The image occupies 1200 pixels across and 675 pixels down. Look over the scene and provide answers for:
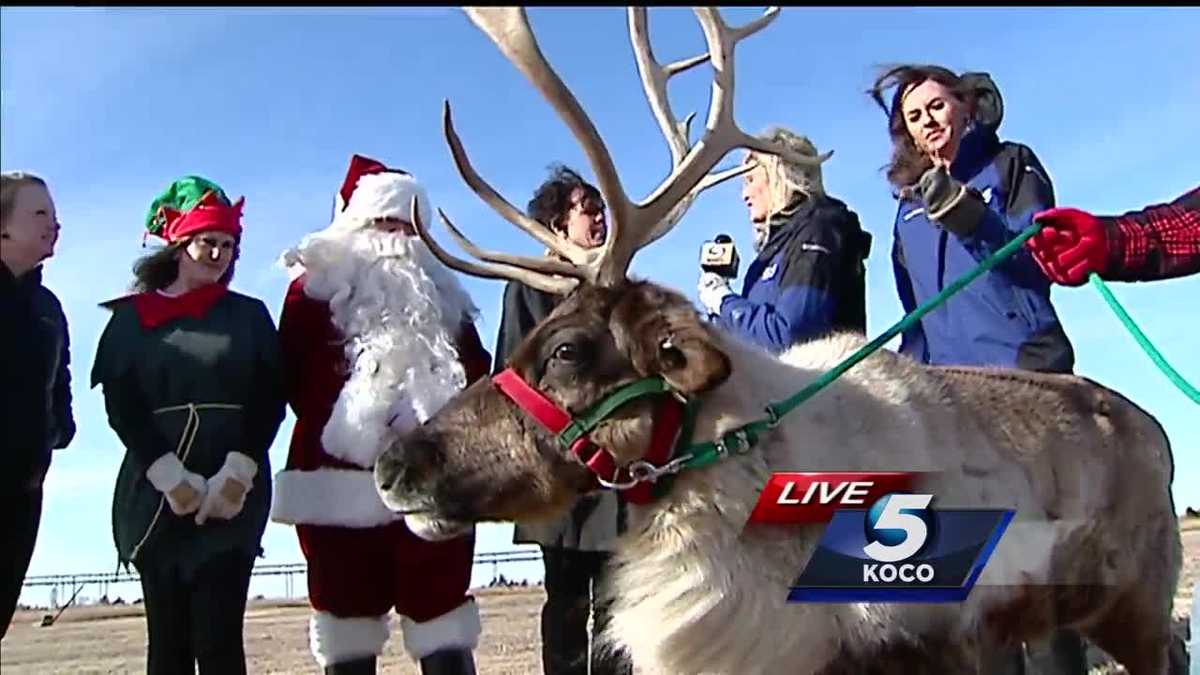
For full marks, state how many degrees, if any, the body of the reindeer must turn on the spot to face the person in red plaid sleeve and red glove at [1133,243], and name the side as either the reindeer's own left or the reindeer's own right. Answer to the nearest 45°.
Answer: approximately 180°

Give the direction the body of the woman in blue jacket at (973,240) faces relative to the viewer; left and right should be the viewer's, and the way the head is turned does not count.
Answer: facing the viewer and to the left of the viewer

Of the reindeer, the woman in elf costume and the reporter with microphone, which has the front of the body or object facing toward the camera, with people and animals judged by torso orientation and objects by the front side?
the woman in elf costume

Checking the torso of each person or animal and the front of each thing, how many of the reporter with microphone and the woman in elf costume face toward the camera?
1

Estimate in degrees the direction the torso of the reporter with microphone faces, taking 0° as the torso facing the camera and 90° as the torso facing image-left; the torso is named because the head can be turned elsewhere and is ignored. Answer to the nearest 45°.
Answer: approximately 90°

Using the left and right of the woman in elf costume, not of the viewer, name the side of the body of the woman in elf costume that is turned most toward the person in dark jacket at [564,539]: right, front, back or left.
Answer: left

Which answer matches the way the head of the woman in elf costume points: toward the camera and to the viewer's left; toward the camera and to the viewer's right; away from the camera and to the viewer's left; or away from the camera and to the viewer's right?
toward the camera and to the viewer's right

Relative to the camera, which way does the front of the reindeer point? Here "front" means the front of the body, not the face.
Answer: to the viewer's left

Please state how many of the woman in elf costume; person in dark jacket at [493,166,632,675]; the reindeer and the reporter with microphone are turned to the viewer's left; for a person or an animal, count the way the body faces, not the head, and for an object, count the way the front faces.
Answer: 2

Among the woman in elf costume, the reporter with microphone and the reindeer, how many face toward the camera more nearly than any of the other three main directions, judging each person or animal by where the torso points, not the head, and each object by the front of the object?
1

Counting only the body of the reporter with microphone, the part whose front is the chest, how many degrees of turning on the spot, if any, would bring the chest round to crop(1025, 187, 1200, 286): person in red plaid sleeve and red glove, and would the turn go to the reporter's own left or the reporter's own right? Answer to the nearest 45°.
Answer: approximately 135° to the reporter's own left

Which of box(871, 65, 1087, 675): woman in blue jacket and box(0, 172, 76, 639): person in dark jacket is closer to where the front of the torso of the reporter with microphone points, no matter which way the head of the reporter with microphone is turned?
the person in dark jacket

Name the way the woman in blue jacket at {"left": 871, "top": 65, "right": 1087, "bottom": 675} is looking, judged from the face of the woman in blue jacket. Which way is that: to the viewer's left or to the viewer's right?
to the viewer's left

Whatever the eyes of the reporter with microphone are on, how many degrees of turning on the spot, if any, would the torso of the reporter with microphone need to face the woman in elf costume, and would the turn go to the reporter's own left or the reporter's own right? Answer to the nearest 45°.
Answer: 0° — they already face them

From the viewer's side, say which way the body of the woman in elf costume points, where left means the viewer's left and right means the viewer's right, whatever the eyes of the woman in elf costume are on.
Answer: facing the viewer

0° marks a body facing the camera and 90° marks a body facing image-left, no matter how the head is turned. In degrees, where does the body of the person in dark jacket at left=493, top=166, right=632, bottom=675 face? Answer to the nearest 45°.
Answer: approximately 315°

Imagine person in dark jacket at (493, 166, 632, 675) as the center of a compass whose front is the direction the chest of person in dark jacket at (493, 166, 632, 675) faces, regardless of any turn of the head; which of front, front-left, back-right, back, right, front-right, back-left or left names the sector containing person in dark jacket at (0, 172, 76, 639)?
right
